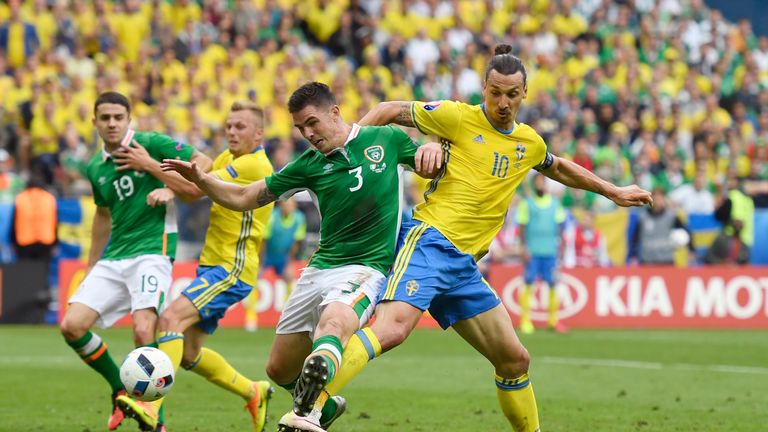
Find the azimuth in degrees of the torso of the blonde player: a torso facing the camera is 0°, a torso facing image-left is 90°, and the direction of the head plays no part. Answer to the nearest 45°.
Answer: approximately 90°

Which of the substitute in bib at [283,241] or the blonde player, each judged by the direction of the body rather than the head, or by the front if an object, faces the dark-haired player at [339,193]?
the substitute in bib

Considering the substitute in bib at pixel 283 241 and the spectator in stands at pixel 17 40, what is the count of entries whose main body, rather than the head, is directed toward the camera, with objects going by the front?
2

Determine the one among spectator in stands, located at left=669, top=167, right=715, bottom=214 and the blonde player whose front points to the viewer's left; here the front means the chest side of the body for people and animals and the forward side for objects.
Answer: the blonde player

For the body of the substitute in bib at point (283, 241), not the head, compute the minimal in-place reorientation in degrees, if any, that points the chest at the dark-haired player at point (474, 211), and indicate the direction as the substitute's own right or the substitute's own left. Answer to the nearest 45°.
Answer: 0° — they already face them

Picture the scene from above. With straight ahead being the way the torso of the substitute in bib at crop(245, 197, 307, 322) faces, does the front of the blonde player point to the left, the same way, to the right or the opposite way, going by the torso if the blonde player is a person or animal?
to the right

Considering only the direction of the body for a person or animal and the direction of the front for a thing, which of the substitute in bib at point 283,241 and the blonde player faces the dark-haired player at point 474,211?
the substitute in bib

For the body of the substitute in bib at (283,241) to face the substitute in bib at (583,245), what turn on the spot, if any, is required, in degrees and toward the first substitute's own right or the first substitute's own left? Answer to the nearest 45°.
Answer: approximately 90° to the first substitute's own left

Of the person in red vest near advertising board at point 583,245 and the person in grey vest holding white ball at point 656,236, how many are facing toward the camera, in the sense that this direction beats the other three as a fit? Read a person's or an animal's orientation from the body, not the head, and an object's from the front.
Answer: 2
